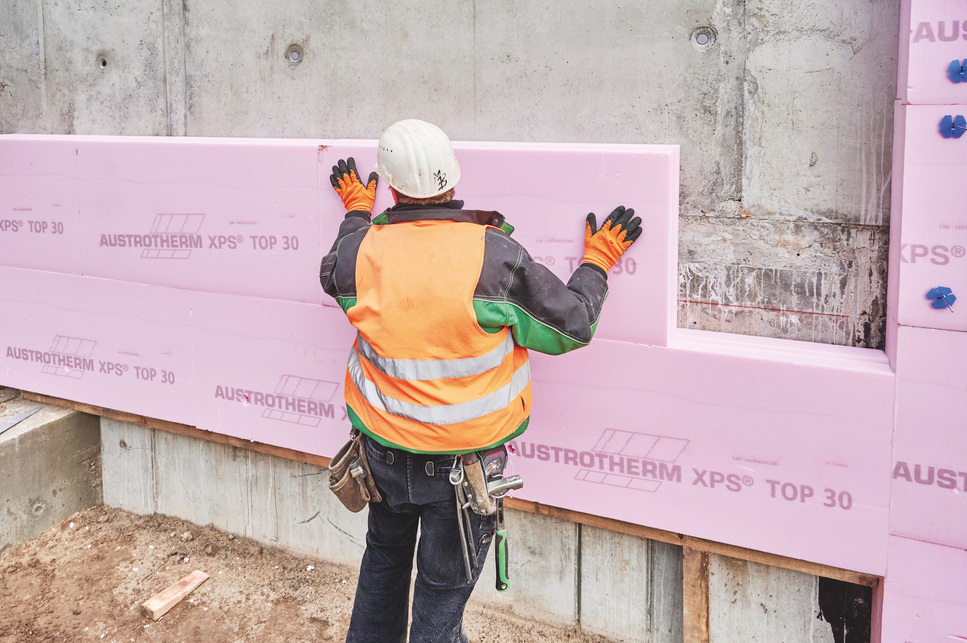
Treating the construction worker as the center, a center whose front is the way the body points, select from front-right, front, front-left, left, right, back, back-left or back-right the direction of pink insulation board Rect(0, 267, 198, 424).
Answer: front-left

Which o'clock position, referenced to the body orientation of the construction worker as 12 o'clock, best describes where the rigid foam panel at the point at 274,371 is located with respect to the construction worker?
The rigid foam panel is roughly at 11 o'clock from the construction worker.

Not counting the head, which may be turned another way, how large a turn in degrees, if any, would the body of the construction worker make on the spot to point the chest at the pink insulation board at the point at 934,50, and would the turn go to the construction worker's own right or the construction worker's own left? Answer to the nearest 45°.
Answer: approximately 90° to the construction worker's own right

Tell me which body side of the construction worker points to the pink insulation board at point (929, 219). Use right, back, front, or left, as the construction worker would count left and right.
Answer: right

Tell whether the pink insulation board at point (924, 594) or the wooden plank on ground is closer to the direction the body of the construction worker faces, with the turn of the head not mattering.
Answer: the wooden plank on ground

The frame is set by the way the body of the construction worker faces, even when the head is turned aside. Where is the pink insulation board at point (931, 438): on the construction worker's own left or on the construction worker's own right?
on the construction worker's own right

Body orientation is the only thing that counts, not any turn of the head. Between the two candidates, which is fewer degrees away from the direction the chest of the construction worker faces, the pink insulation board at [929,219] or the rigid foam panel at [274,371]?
the rigid foam panel

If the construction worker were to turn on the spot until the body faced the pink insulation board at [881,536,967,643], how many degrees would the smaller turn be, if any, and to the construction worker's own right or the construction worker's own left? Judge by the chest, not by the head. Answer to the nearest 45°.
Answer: approximately 90° to the construction worker's own right

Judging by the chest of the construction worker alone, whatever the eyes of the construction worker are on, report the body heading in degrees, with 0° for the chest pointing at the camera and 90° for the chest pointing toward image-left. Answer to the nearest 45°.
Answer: approximately 180°

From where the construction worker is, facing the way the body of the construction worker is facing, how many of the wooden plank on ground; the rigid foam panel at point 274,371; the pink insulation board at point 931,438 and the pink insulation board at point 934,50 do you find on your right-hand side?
2
